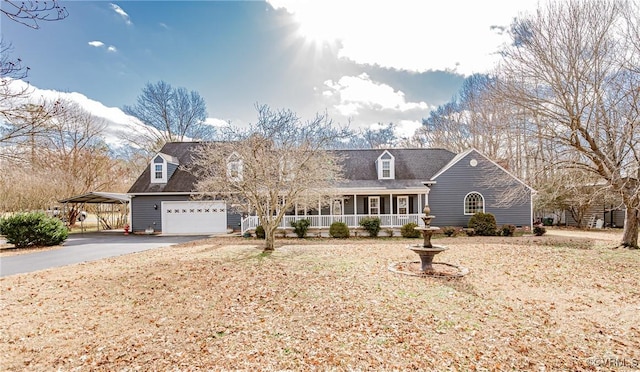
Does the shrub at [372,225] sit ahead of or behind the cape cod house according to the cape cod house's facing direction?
ahead

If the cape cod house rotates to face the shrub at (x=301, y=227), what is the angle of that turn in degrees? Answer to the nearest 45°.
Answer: approximately 45° to its right

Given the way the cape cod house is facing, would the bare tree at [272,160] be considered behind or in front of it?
in front

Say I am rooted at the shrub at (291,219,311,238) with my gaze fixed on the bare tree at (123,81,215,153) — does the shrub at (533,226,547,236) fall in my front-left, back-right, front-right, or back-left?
back-right

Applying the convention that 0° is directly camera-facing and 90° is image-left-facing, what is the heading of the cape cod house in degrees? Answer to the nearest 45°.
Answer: approximately 0°

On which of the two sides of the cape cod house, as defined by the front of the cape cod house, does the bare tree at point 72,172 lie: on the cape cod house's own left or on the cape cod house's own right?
on the cape cod house's own right
